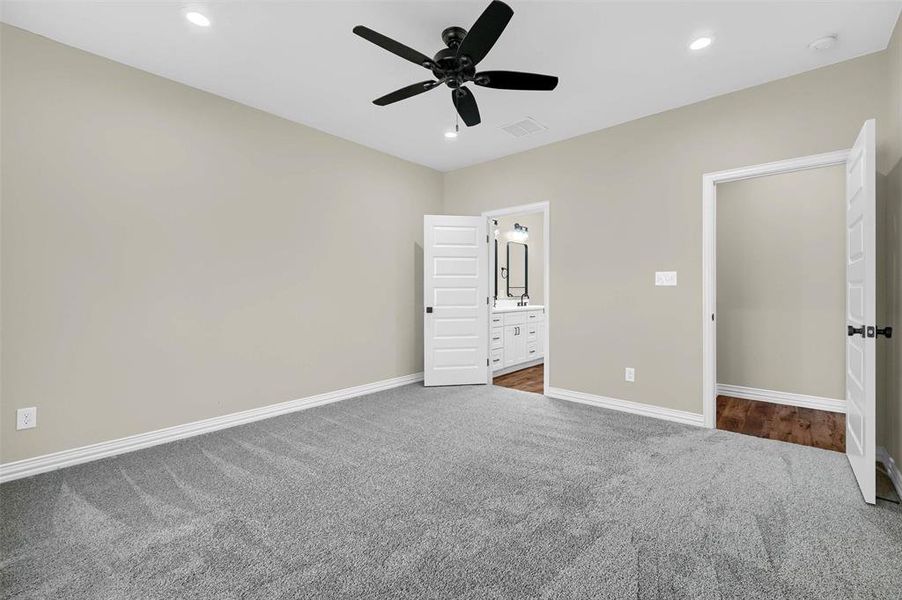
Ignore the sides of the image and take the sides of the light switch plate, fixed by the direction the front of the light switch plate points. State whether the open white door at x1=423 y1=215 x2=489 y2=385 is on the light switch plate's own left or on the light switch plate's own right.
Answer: on the light switch plate's own right

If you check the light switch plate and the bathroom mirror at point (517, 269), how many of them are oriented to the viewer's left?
0

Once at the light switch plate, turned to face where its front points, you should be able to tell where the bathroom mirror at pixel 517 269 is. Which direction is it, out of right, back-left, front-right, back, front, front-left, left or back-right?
back-right

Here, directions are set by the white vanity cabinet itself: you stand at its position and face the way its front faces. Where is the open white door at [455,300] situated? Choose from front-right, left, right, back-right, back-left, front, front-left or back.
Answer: right

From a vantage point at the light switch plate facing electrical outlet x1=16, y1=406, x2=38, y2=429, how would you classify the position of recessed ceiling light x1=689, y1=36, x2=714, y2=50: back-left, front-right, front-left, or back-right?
front-left

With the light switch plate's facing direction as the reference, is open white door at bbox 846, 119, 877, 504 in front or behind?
in front

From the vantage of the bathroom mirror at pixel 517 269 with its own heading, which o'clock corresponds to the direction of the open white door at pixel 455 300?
The open white door is roughly at 2 o'clock from the bathroom mirror.

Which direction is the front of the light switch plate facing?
toward the camera

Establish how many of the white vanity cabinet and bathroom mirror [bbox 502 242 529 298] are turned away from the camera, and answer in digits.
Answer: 0

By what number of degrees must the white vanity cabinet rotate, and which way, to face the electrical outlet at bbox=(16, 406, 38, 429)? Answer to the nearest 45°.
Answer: approximately 90° to its right

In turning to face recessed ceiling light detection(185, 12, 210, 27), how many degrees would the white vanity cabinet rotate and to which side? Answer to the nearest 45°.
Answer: approximately 90° to its right

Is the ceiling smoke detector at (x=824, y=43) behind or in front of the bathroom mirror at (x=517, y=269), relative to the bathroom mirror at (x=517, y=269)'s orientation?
in front
